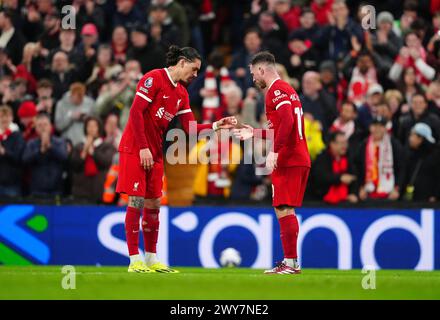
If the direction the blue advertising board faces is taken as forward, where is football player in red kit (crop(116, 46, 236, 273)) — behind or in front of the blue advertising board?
in front

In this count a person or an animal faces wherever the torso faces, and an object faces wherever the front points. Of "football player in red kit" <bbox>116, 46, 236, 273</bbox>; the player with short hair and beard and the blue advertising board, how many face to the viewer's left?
1

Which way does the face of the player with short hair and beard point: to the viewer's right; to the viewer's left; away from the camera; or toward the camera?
to the viewer's left

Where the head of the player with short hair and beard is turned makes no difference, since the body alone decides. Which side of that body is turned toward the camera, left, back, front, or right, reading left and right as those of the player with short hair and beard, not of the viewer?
left

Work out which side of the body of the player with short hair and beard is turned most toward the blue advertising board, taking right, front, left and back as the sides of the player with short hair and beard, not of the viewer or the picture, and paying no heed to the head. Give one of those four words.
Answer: right

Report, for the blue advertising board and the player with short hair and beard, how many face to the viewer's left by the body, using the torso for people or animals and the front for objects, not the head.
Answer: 1

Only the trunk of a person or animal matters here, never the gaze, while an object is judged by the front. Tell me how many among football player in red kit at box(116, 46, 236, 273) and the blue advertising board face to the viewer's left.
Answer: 0

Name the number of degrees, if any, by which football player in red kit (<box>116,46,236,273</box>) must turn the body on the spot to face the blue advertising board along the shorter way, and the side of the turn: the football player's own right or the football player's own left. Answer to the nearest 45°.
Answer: approximately 135° to the football player's own left

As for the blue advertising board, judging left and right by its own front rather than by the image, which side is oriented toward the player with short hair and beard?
front

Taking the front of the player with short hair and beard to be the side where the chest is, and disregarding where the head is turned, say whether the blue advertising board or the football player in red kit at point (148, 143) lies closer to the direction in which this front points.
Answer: the football player in red kit
